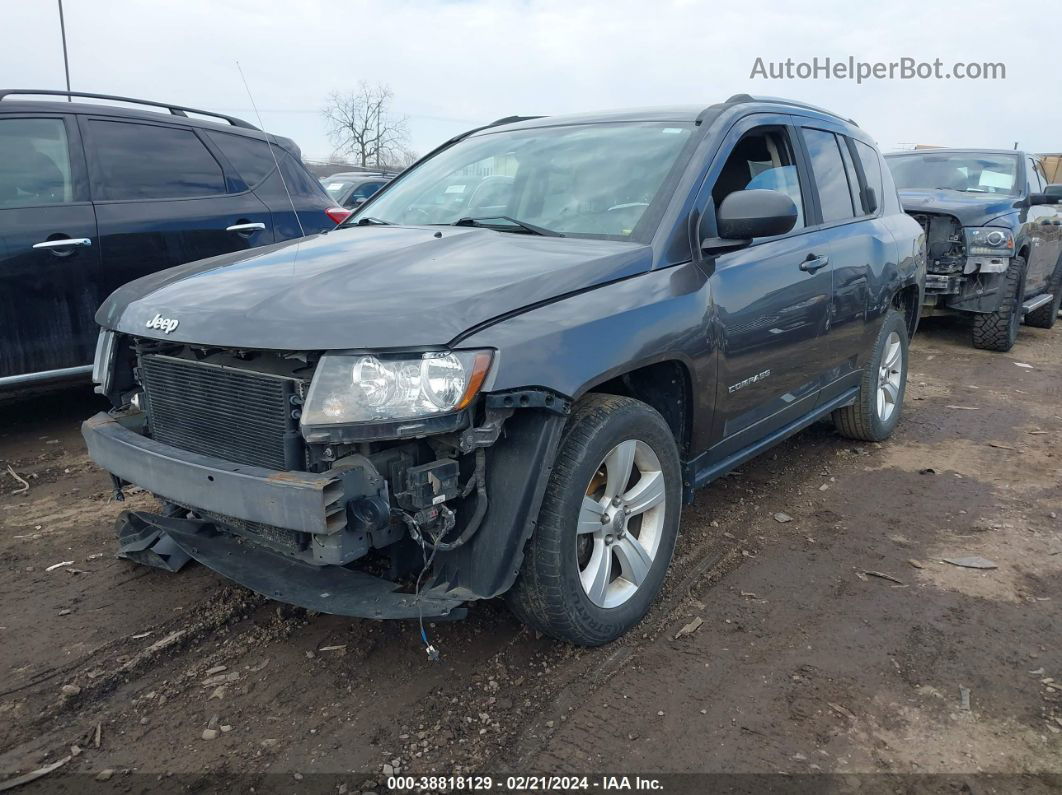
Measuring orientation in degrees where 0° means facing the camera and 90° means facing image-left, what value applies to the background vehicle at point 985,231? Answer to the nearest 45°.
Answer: approximately 45°

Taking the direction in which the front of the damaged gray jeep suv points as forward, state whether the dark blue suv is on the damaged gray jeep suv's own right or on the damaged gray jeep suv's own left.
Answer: on the damaged gray jeep suv's own right

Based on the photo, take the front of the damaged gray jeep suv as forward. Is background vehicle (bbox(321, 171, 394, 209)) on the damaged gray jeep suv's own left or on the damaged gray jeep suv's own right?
on the damaged gray jeep suv's own right

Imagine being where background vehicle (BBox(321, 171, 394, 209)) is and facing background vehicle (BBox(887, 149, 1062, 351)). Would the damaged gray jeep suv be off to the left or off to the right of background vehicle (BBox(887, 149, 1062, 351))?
right

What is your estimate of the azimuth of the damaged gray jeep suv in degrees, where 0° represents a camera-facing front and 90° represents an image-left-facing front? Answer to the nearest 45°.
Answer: approximately 45°

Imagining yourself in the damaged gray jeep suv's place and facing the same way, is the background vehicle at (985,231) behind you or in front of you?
behind
